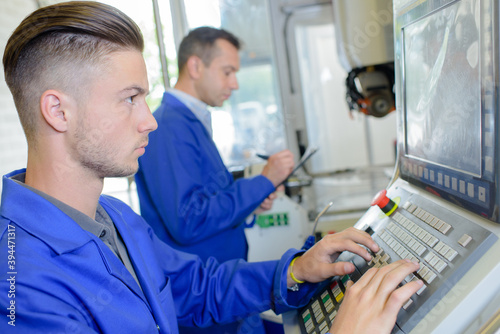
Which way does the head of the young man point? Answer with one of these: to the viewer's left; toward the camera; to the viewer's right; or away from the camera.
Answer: to the viewer's right

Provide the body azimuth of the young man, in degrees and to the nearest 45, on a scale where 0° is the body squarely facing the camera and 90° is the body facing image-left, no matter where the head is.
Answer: approximately 270°

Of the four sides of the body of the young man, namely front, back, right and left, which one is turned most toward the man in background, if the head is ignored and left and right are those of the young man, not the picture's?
left

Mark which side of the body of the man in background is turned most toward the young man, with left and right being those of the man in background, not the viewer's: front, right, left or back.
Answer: right

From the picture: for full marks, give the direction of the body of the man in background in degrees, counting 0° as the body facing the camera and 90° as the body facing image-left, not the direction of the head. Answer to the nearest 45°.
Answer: approximately 270°

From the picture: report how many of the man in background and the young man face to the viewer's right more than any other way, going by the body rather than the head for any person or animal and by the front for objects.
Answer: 2
